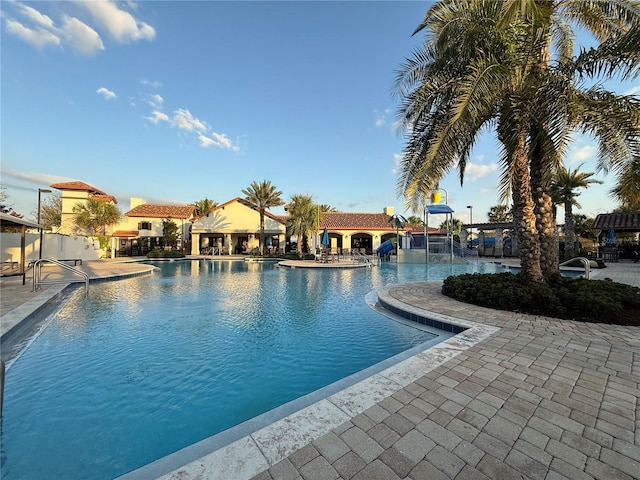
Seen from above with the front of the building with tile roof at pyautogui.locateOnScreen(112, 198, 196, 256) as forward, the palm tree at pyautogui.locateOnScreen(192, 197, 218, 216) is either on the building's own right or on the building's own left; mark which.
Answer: on the building's own left

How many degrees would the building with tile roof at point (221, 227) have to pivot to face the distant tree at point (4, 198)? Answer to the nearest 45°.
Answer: approximately 90° to its right

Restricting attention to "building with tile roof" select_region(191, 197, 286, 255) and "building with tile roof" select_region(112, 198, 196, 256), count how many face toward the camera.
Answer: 2

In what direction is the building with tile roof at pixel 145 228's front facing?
toward the camera

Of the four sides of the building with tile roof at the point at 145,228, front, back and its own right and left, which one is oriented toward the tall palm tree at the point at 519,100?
front

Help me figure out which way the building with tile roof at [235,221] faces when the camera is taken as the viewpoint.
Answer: facing the viewer

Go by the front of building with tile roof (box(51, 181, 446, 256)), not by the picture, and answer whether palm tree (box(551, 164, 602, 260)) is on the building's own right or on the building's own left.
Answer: on the building's own left

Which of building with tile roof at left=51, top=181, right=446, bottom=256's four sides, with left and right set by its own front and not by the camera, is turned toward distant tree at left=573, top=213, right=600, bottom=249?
left

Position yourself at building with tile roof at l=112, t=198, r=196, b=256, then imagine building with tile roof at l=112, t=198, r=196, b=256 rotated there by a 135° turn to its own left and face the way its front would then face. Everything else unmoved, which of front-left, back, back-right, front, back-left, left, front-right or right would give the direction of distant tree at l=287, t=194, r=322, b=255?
right
